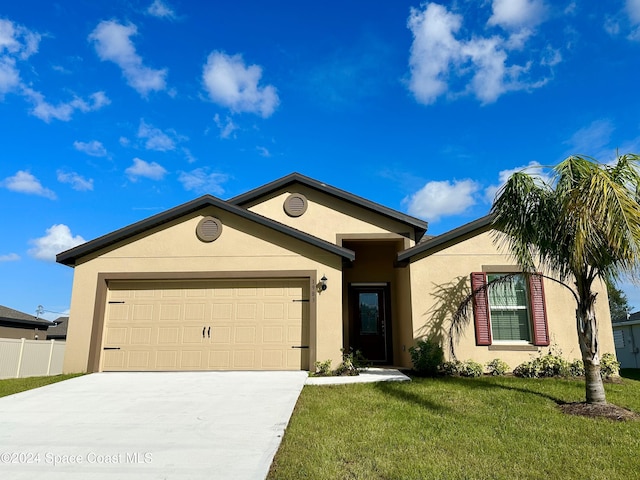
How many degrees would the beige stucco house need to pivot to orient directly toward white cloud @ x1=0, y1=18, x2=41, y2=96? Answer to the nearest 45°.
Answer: approximately 90° to its right

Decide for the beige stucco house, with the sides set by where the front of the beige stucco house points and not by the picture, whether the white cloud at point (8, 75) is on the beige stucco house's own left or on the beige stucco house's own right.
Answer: on the beige stucco house's own right

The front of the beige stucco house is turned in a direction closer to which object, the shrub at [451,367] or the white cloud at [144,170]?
the shrub

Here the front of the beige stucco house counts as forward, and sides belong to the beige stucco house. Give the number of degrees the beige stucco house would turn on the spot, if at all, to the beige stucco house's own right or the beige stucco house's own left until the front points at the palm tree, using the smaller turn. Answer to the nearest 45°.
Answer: approximately 45° to the beige stucco house's own left

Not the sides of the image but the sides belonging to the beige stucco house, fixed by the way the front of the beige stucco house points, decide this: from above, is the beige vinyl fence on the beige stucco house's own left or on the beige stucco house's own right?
on the beige stucco house's own right

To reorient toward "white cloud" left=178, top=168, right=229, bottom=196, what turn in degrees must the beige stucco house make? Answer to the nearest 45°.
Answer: approximately 135° to its right

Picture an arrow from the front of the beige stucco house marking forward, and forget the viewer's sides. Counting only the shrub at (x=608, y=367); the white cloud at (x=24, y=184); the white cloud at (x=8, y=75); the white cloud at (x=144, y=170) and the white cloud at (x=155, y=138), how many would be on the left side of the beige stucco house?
1

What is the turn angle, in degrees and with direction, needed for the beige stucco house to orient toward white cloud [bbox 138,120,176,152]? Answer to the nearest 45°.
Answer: approximately 135° to its right

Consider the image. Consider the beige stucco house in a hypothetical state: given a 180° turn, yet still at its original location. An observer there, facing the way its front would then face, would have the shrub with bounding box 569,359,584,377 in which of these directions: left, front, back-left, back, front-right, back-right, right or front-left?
right

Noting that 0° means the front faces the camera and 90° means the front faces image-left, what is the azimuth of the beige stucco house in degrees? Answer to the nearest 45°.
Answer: approximately 0°

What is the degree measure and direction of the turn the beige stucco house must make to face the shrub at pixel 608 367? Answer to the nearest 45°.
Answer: approximately 90° to its left
